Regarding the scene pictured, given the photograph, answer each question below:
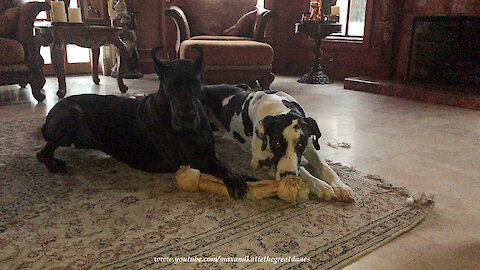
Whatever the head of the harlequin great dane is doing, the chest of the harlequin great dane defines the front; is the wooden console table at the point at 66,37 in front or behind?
behind

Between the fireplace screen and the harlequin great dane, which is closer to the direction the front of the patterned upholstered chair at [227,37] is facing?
the harlequin great dane

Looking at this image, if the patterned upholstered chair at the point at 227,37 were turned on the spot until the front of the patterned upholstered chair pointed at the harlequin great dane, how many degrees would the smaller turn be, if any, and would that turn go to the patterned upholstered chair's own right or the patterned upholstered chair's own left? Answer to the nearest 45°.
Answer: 0° — it already faces it

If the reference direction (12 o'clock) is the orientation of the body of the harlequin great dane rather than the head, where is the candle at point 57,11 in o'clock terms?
The candle is roughly at 6 o'clock from the harlequin great dane.

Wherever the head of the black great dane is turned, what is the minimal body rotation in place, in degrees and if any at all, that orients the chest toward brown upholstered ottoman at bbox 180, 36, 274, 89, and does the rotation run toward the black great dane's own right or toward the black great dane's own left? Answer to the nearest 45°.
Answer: approximately 135° to the black great dane's own left

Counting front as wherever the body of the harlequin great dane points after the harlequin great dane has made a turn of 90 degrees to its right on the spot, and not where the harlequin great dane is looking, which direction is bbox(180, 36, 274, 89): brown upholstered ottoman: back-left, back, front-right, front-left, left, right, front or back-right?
back-right

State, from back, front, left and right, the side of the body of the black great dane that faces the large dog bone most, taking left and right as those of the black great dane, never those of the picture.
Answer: front

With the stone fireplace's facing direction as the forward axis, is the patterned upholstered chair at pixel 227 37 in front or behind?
in front

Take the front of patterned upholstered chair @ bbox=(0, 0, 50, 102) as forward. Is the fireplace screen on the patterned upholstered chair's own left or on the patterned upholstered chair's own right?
on the patterned upholstered chair's own left

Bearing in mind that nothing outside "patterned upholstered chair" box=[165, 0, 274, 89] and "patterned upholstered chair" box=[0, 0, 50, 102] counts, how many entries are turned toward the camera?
2

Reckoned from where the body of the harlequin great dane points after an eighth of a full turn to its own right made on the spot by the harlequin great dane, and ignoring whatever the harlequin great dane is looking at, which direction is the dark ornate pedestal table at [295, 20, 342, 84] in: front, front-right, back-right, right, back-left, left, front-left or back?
back

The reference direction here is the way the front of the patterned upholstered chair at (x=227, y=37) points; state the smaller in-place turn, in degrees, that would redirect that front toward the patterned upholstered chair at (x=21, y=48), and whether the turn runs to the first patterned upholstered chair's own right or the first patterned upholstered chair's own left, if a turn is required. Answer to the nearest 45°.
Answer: approximately 45° to the first patterned upholstered chair's own right

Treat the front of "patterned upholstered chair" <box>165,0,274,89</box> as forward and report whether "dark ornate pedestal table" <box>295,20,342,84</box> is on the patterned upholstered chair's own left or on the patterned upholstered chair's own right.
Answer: on the patterned upholstered chair's own left

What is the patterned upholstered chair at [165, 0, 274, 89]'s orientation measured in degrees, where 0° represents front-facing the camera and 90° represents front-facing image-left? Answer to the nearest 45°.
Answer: approximately 0°

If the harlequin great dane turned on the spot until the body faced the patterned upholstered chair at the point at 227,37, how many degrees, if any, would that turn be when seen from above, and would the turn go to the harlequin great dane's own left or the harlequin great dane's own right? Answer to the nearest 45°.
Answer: approximately 135° to the harlequin great dane's own left
